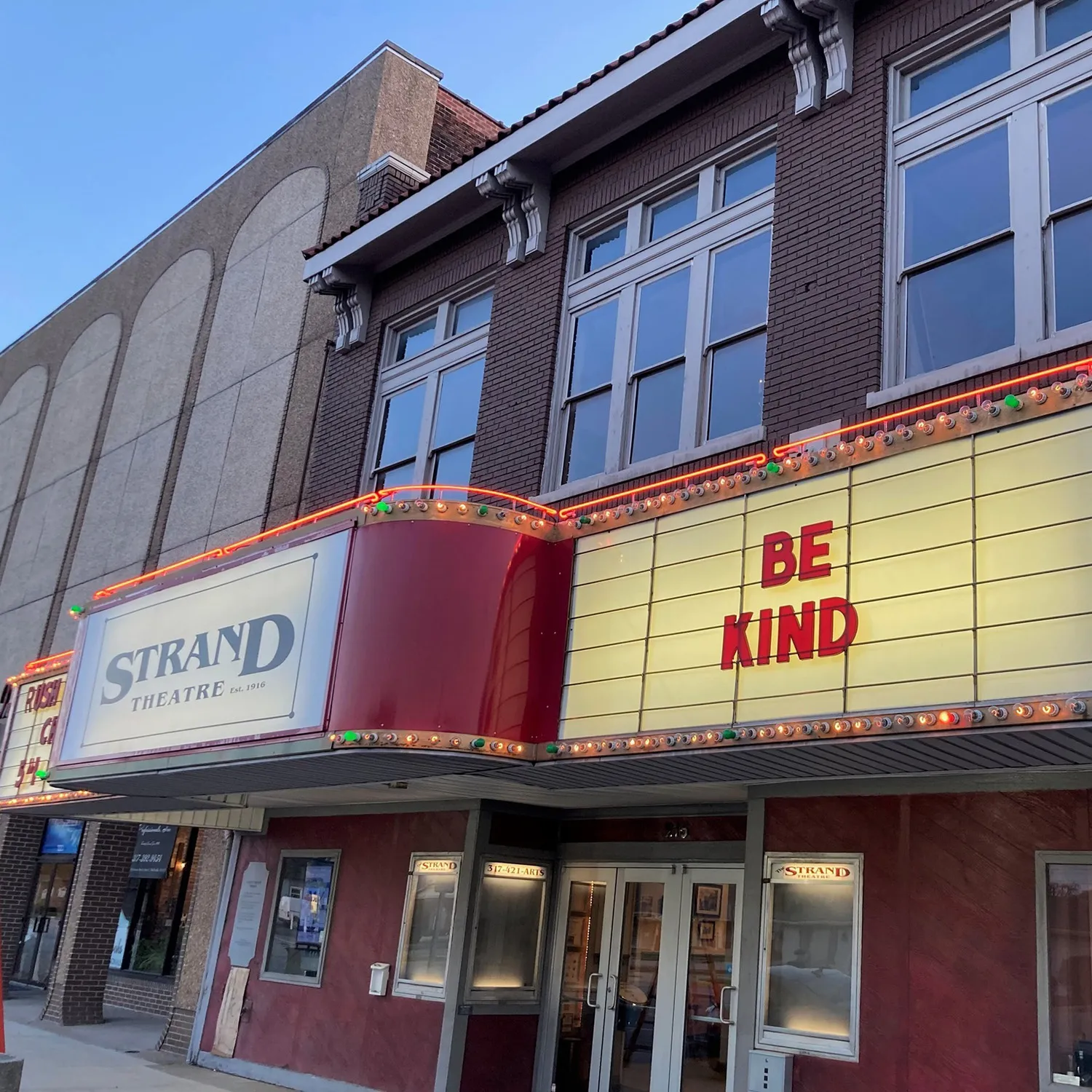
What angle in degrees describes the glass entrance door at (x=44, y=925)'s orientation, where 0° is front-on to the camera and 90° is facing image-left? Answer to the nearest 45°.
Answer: approximately 45°

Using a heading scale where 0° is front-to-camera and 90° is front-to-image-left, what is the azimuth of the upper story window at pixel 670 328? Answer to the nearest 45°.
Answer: approximately 45°

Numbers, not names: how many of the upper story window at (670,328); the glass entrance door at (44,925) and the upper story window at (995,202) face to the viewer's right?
0

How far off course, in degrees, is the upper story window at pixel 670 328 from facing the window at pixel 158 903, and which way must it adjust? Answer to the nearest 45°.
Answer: approximately 90° to its right

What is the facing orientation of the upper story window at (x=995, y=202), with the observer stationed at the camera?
facing the viewer and to the left of the viewer

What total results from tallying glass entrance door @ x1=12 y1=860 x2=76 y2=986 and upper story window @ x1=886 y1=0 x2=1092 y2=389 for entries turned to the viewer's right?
0

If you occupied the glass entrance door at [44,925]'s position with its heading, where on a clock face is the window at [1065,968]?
The window is roughly at 10 o'clock from the glass entrance door.

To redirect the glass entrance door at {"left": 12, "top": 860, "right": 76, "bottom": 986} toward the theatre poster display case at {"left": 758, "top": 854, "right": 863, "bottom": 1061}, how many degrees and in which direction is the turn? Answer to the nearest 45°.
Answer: approximately 45° to its left
